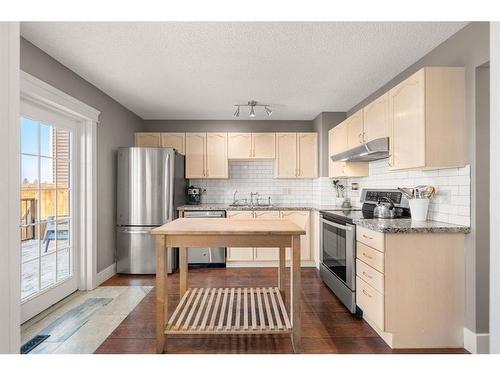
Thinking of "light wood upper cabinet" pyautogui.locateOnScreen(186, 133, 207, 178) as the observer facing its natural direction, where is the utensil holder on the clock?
The utensil holder is roughly at 11 o'clock from the light wood upper cabinet.

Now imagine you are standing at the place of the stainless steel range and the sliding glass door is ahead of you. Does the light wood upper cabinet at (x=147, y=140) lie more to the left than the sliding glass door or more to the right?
right

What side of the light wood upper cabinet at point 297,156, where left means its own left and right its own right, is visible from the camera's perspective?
front

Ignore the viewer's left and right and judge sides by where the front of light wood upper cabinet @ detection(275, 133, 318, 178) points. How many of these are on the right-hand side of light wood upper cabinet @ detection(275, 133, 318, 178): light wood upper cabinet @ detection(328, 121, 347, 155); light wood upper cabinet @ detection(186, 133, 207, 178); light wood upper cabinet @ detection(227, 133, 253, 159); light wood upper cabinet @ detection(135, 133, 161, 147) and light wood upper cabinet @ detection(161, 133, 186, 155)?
4

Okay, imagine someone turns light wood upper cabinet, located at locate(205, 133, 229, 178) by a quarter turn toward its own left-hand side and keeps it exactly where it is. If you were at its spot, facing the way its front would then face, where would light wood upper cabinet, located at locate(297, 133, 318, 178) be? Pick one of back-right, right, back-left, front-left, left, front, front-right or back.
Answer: front

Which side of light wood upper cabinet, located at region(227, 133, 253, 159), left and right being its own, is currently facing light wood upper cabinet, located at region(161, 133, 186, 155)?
right

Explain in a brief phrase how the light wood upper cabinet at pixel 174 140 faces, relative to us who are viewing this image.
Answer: facing the viewer

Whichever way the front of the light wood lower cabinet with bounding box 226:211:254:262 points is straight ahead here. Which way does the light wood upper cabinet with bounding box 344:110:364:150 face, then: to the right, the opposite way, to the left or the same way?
to the right

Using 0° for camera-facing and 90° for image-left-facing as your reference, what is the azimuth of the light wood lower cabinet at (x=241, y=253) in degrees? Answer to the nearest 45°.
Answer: approximately 0°

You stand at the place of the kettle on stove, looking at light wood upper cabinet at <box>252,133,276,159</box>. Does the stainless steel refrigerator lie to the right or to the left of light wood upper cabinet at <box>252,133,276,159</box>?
left

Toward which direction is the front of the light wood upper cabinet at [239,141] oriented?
toward the camera

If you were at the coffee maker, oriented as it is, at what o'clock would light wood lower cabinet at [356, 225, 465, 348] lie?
The light wood lower cabinet is roughly at 11 o'clock from the coffee maker.

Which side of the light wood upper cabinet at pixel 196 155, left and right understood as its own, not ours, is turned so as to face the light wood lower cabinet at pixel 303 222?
left
